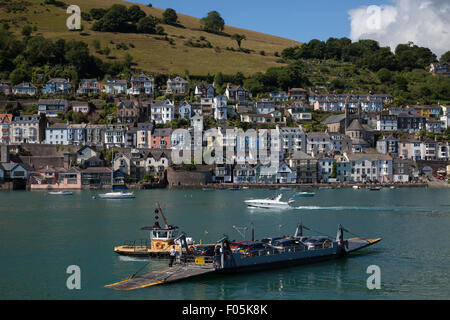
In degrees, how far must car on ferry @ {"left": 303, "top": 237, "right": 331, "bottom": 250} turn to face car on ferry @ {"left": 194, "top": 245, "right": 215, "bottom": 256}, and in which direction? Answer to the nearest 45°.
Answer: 0° — it already faces it

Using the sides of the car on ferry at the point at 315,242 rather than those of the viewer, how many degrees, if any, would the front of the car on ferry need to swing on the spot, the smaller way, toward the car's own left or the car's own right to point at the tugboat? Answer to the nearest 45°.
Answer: approximately 45° to the car's own right

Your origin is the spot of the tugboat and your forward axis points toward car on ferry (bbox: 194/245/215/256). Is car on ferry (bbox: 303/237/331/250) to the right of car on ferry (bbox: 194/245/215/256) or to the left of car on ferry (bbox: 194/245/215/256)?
left

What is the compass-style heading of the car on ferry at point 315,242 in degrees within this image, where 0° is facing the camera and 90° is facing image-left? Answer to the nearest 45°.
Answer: approximately 45°
